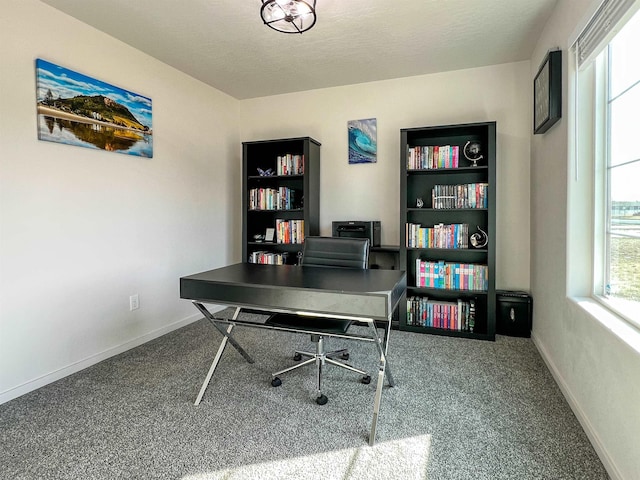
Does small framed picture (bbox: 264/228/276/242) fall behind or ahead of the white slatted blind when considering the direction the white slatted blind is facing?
ahead

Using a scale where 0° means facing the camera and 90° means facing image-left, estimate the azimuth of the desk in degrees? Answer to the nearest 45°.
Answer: approximately 225°

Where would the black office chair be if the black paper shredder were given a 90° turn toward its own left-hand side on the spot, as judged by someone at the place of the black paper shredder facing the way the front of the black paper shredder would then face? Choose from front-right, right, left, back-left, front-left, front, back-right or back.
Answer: back-right

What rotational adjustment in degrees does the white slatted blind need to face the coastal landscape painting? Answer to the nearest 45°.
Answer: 0° — it already faces it

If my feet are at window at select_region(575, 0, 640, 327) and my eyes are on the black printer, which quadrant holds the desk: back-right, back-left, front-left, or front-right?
front-left

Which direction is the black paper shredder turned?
toward the camera

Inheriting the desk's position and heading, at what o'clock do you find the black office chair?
The black office chair is roughly at 11 o'clock from the desk.

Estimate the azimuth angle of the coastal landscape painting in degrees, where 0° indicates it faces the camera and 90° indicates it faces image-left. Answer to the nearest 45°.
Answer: approximately 315°

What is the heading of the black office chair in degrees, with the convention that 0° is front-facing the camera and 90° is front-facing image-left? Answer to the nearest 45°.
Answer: approximately 45°

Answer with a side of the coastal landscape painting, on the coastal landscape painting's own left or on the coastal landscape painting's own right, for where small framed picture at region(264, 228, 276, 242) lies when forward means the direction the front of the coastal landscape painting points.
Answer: on the coastal landscape painting's own left

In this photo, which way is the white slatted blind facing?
to the viewer's left

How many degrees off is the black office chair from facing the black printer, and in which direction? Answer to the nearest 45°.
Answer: approximately 135° to its right

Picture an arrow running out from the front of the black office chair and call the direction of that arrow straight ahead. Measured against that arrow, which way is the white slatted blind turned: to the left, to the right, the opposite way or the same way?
to the right

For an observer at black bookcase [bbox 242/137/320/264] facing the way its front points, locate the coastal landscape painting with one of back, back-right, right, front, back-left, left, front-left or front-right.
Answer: front

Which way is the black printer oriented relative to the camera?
toward the camera

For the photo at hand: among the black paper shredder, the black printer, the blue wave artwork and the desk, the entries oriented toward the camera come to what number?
3

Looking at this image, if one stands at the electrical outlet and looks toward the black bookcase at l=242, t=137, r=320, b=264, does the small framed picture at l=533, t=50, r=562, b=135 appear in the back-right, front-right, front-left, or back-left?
front-right

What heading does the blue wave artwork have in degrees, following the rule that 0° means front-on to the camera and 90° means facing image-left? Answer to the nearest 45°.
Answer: approximately 0°
